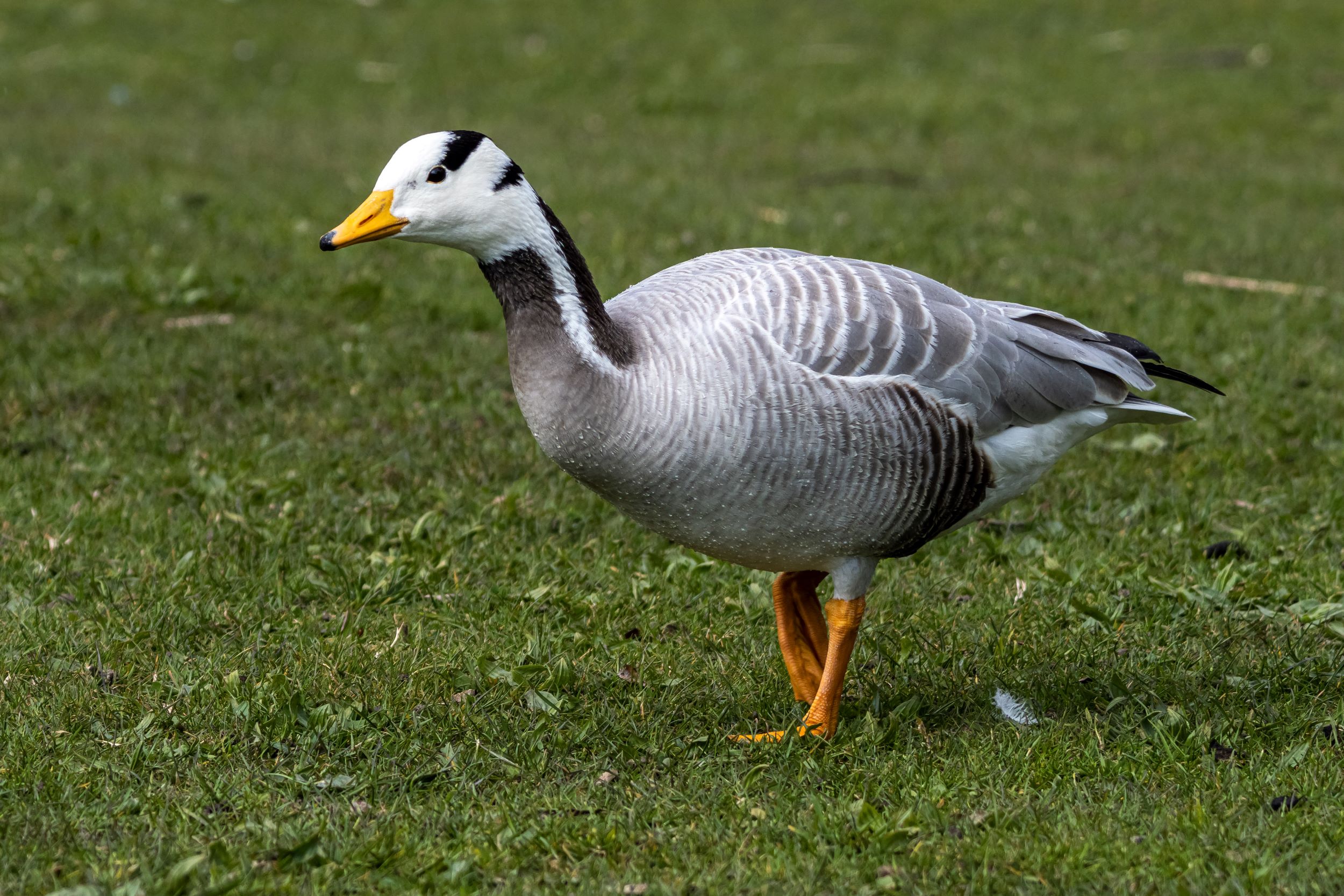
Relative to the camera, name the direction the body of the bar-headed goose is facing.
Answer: to the viewer's left
